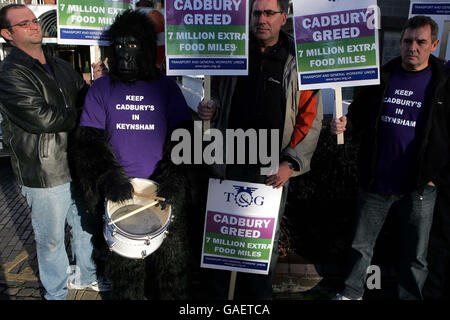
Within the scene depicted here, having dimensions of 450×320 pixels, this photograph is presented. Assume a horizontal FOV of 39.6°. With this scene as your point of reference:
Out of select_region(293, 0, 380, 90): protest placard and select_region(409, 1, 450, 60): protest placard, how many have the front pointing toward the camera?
2

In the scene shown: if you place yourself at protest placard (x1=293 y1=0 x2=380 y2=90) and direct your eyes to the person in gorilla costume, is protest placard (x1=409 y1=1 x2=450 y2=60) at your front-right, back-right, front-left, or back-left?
back-right

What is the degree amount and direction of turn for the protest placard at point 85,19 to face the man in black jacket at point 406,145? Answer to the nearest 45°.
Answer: approximately 45° to its left

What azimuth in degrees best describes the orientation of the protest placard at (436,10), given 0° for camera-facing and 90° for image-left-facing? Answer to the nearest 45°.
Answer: approximately 0°

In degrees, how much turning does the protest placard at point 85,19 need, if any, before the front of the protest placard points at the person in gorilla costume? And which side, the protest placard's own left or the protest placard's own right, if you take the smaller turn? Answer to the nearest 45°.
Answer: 0° — it already faces them

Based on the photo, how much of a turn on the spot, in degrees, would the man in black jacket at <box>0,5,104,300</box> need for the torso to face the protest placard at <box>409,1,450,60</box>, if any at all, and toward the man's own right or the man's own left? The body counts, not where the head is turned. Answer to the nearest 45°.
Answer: approximately 45° to the man's own left

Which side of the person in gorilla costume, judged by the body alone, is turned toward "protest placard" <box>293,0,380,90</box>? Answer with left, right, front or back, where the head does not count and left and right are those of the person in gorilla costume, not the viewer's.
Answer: left

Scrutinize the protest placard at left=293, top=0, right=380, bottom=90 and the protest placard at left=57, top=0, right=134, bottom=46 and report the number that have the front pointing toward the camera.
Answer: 2
